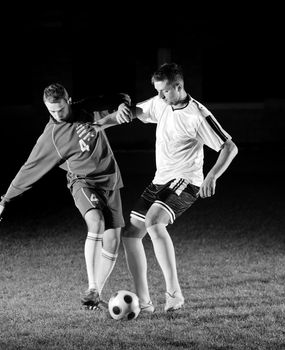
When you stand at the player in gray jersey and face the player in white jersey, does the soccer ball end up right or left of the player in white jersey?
right

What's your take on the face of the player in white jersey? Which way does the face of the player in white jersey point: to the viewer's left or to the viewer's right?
to the viewer's left

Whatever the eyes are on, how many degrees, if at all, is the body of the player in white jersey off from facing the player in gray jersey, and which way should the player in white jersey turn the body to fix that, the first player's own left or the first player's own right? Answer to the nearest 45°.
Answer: approximately 45° to the first player's own right

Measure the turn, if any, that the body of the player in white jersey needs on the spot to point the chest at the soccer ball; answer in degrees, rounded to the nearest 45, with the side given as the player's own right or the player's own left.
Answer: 0° — they already face it

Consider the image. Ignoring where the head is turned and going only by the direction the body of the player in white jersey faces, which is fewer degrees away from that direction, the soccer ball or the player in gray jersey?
the soccer ball

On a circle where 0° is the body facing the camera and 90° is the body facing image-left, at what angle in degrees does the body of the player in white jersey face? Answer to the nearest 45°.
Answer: approximately 45°
